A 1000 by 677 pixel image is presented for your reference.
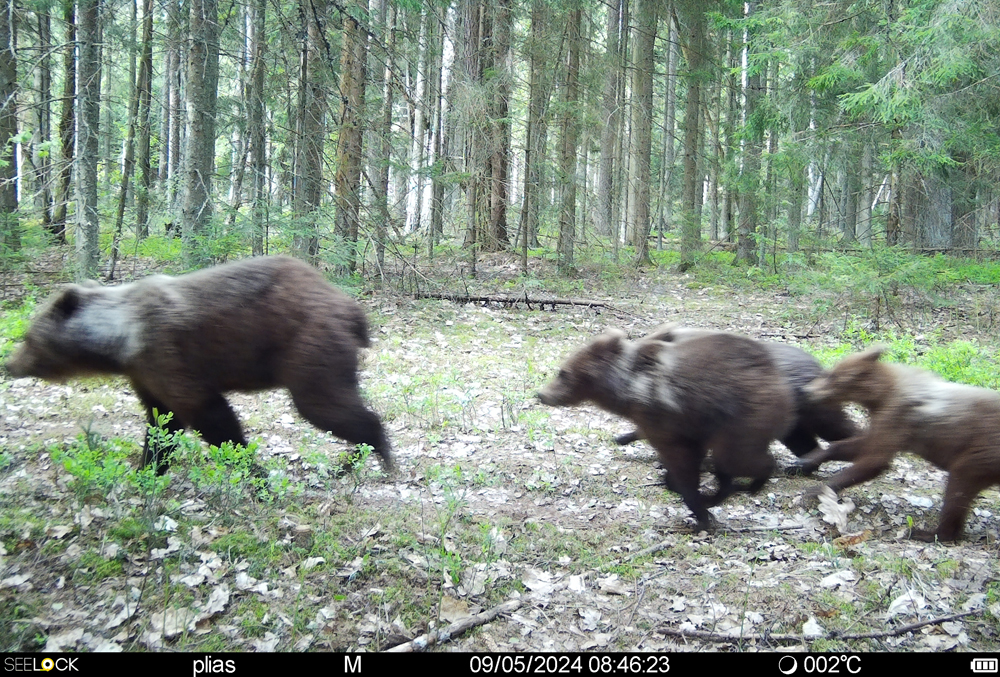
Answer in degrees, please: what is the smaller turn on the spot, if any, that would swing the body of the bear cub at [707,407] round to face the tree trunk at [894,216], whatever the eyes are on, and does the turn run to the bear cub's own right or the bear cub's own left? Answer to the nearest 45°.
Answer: approximately 90° to the bear cub's own right

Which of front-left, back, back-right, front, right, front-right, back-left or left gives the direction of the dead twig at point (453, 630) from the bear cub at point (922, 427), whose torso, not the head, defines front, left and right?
front-left

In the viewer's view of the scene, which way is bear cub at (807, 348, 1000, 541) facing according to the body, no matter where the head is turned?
to the viewer's left

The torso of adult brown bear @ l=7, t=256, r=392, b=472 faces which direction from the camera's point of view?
to the viewer's left

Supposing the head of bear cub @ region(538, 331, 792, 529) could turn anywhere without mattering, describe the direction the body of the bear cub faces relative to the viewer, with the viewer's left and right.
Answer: facing to the left of the viewer

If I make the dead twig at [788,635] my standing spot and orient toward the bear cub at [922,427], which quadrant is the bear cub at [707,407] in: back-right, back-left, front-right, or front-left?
front-left

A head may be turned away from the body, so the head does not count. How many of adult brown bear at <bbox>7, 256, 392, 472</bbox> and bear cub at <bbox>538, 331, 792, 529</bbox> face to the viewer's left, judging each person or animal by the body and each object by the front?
2

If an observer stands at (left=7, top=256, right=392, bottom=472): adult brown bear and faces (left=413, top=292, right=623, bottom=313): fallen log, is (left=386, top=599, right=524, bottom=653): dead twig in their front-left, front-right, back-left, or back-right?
back-right

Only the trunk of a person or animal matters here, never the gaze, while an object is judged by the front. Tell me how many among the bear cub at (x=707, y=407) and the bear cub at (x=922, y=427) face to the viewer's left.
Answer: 2

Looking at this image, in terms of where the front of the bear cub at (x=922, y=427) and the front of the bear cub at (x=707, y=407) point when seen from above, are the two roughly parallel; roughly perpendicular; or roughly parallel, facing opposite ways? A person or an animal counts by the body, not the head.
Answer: roughly parallel

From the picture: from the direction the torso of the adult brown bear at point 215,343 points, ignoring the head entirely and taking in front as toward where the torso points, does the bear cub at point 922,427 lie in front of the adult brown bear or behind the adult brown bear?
behind

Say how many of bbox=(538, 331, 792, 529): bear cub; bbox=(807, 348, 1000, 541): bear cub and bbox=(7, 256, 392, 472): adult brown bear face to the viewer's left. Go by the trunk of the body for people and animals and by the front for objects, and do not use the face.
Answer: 3
